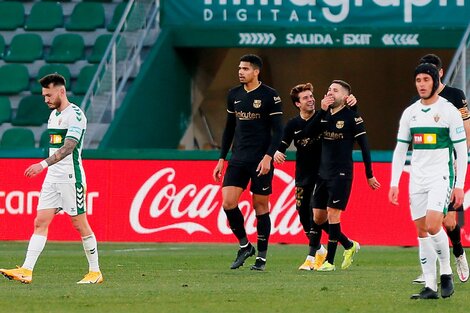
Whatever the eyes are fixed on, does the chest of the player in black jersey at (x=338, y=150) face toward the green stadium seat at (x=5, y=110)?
no

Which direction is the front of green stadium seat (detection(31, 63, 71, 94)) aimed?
toward the camera

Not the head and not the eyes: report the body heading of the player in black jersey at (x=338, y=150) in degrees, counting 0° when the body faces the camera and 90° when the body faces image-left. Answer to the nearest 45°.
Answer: approximately 45°

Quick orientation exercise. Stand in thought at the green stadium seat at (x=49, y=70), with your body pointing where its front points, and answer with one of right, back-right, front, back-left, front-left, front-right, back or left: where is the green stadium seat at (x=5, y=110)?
right

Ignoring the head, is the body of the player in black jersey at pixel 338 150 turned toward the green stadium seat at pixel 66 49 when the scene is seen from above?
no

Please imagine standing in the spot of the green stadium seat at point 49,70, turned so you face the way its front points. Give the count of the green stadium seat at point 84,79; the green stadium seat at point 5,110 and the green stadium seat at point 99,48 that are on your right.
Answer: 1

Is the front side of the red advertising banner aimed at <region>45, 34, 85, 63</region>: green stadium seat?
no

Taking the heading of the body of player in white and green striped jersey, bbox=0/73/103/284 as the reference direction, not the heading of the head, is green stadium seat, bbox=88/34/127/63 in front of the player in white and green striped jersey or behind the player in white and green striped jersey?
behind

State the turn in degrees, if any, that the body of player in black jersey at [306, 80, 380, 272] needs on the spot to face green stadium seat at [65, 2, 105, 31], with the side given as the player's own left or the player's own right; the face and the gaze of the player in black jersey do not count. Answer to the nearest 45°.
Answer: approximately 90° to the player's own right

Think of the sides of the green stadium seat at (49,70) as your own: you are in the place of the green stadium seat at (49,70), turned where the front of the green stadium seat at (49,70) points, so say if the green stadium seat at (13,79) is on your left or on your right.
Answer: on your right

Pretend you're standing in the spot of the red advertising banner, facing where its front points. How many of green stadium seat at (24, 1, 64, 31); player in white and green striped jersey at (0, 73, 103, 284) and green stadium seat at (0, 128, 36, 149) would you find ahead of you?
1

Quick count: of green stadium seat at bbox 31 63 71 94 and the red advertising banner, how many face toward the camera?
2
